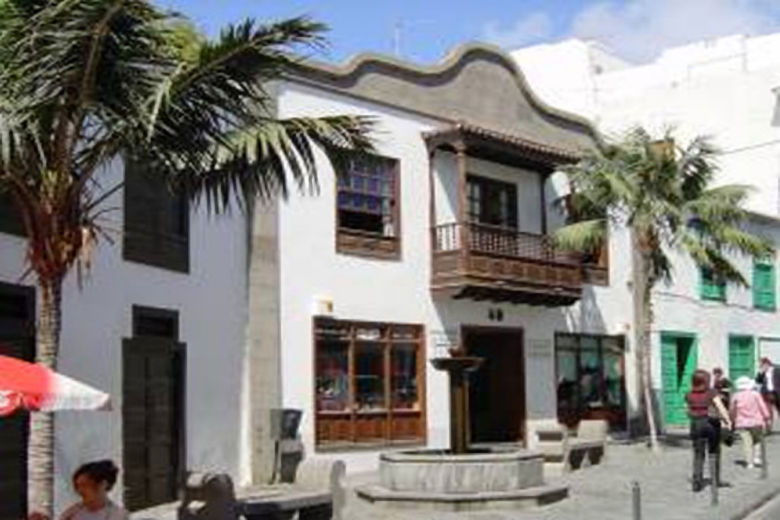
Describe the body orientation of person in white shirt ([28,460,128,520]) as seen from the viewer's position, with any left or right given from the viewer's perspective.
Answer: facing the viewer and to the left of the viewer

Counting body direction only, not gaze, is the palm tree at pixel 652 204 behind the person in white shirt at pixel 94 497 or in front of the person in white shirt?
behind

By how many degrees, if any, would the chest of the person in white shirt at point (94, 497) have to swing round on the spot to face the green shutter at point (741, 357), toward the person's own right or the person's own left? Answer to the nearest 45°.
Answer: approximately 180°

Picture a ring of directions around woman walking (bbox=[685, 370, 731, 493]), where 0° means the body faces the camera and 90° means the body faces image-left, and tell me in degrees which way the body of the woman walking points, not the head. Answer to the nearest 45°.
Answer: approximately 180°
